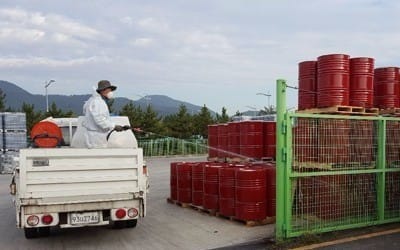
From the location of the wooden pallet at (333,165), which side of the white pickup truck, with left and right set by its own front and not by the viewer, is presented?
right

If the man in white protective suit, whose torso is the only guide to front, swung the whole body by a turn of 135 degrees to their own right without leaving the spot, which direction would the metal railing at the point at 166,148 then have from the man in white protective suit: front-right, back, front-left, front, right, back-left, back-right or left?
back-right

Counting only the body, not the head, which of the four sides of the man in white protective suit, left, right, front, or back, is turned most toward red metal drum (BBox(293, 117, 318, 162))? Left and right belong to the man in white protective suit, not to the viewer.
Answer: front

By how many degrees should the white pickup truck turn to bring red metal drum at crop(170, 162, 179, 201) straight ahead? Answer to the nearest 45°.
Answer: approximately 45° to its right

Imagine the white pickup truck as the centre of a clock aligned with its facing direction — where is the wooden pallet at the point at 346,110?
The wooden pallet is roughly at 3 o'clock from the white pickup truck.

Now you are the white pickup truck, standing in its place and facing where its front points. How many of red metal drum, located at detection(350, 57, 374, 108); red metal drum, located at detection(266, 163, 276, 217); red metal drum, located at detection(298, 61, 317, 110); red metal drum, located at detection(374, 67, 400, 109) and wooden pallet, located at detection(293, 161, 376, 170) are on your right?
5

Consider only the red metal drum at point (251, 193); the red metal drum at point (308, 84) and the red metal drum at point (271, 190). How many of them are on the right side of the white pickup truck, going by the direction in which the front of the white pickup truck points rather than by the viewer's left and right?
3

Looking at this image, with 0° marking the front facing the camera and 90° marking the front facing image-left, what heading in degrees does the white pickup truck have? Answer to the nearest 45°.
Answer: approximately 180°

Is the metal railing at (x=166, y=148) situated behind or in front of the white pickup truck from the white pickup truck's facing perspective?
in front

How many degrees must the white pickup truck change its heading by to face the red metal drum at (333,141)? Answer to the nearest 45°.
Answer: approximately 90° to its right

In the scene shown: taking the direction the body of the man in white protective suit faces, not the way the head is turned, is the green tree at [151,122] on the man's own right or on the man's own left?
on the man's own left

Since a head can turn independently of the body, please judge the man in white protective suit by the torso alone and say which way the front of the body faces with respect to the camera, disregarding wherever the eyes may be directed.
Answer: to the viewer's right

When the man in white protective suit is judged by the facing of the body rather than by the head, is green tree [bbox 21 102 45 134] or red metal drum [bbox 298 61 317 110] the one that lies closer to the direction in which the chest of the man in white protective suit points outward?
the red metal drum

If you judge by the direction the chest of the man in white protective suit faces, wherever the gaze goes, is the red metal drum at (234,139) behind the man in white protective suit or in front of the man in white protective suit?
in front
